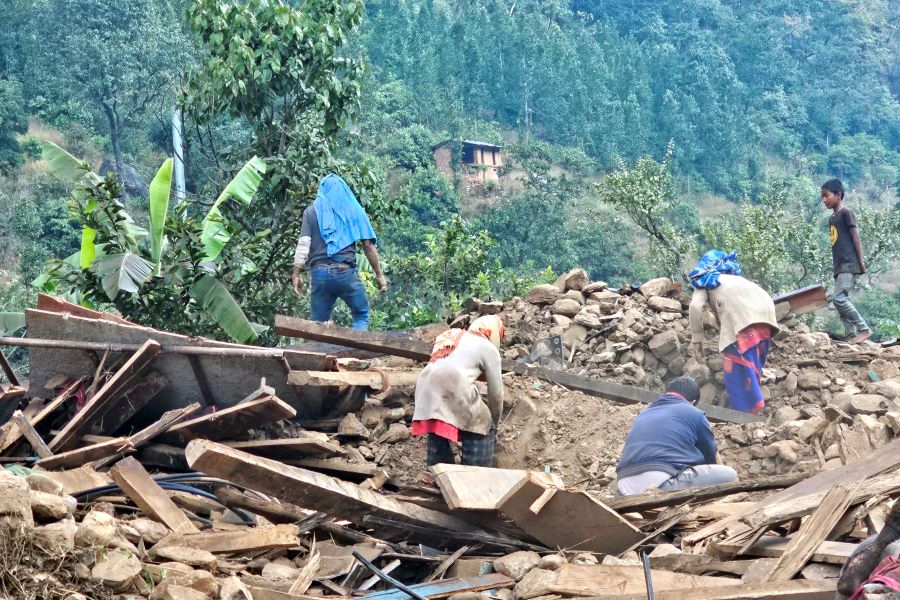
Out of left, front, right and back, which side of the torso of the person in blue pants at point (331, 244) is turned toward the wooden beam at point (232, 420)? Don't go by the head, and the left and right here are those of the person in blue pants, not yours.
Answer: back

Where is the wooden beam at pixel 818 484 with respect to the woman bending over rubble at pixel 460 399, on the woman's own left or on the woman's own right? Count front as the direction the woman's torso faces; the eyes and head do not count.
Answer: on the woman's own right

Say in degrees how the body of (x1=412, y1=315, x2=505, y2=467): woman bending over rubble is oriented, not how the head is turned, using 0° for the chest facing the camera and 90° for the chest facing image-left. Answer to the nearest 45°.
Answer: approximately 225°

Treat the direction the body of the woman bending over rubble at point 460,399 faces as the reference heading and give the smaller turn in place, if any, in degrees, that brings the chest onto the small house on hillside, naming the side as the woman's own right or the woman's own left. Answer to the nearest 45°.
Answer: approximately 45° to the woman's own left

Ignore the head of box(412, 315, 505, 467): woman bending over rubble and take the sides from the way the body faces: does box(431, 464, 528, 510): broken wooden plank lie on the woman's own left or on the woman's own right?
on the woman's own right

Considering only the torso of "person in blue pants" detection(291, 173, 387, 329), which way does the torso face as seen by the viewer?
away from the camera

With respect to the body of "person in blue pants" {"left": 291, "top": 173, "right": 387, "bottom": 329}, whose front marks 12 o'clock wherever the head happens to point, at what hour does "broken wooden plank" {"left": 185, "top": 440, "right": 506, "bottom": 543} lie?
The broken wooden plank is roughly at 6 o'clock from the person in blue pants.

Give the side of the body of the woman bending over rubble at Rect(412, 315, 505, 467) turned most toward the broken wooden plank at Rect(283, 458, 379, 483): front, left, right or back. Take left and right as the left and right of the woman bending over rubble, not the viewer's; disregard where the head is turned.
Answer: back

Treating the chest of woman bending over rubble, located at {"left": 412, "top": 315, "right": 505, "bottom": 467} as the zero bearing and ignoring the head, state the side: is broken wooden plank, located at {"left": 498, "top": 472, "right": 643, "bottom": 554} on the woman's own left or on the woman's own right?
on the woman's own right

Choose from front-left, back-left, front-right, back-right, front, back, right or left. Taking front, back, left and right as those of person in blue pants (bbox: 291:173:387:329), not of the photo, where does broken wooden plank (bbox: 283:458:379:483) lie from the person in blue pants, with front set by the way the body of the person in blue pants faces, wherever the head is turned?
back
